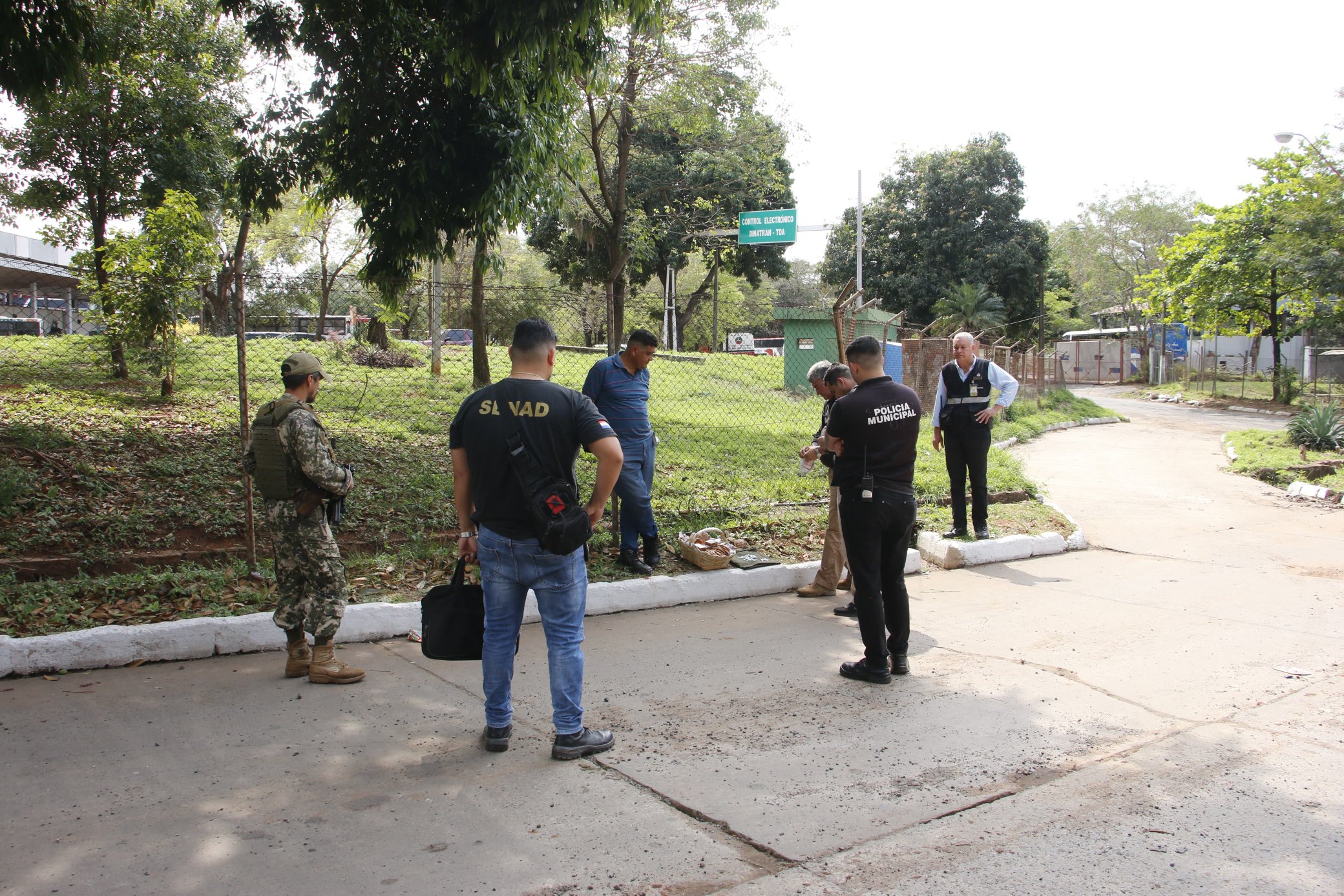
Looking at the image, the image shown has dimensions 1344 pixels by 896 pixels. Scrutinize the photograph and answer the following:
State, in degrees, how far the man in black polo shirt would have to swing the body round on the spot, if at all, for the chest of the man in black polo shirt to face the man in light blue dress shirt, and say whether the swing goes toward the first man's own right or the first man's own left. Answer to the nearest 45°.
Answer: approximately 45° to the first man's own right

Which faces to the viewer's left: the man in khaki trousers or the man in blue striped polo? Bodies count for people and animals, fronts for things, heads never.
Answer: the man in khaki trousers

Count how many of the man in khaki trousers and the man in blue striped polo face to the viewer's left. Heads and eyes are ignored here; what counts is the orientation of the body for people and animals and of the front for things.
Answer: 1

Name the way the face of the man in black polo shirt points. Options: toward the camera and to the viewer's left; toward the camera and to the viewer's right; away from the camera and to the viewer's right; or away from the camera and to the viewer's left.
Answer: away from the camera and to the viewer's left

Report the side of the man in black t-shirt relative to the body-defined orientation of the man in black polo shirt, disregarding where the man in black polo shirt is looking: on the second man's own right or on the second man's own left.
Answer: on the second man's own left

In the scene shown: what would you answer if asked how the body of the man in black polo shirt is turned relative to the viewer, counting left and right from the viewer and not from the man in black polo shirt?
facing away from the viewer and to the left of the viewer

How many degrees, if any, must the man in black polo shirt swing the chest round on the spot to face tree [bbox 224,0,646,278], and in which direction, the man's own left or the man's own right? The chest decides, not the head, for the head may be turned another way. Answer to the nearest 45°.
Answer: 0° — they already face it

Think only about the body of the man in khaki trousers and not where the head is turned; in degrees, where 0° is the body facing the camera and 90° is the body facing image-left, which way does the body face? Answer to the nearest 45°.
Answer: approximately 90°

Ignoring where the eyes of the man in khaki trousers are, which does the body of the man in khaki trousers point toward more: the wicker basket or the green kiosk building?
the wicker basket

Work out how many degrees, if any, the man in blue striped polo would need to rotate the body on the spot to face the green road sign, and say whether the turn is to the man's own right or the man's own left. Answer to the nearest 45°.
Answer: approximately 135° to the man's own left

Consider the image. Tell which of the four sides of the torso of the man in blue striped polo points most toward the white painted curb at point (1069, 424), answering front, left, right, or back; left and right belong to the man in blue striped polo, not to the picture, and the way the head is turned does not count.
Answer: left
